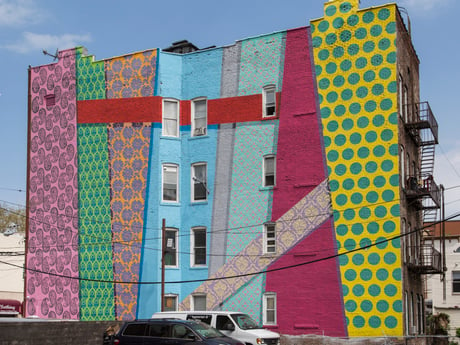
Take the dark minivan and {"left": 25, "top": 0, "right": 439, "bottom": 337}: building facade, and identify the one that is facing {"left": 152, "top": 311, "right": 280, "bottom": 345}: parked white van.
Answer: the building facade

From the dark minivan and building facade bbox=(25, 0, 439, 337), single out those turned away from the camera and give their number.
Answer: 0

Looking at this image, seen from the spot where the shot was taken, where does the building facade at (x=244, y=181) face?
facing the viewer

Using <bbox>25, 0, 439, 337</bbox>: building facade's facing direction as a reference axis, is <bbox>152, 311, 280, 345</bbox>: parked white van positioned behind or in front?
in front

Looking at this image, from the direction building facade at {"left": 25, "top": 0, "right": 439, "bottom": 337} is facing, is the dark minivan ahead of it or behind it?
ahead
